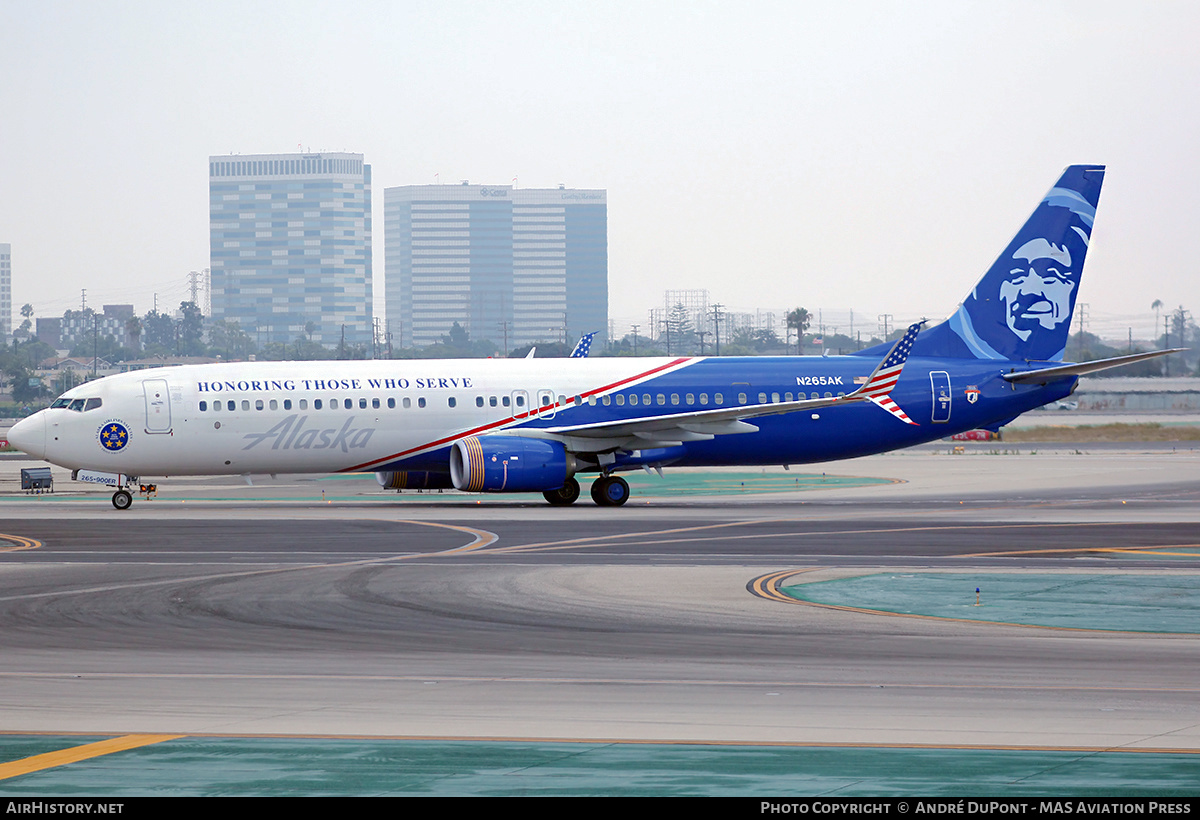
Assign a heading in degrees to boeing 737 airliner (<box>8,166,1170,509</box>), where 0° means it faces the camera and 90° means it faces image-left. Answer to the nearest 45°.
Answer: approximately 90°
